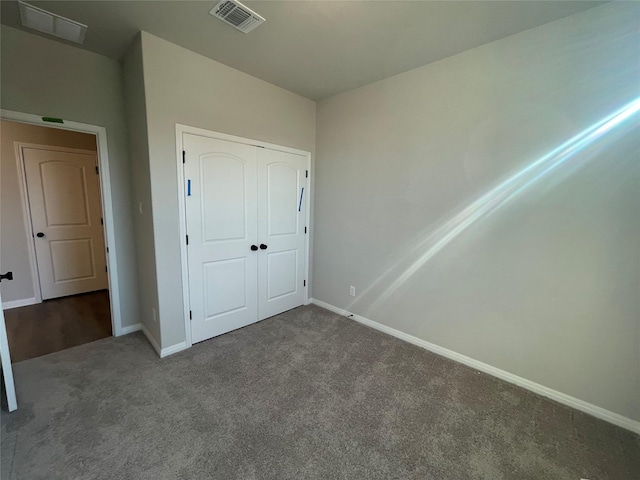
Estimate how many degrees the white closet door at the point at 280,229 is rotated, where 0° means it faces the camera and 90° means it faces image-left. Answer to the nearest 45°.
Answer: approximately 315°

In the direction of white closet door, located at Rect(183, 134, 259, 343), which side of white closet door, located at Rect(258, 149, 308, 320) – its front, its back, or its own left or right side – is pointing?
right

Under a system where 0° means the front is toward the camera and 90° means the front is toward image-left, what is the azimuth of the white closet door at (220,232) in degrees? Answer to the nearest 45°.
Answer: approximately 315°

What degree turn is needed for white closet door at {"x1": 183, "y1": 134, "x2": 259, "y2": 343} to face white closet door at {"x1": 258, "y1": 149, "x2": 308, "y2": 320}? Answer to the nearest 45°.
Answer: approximately 90° to its left

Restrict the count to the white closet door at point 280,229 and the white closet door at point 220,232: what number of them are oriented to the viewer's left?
0
